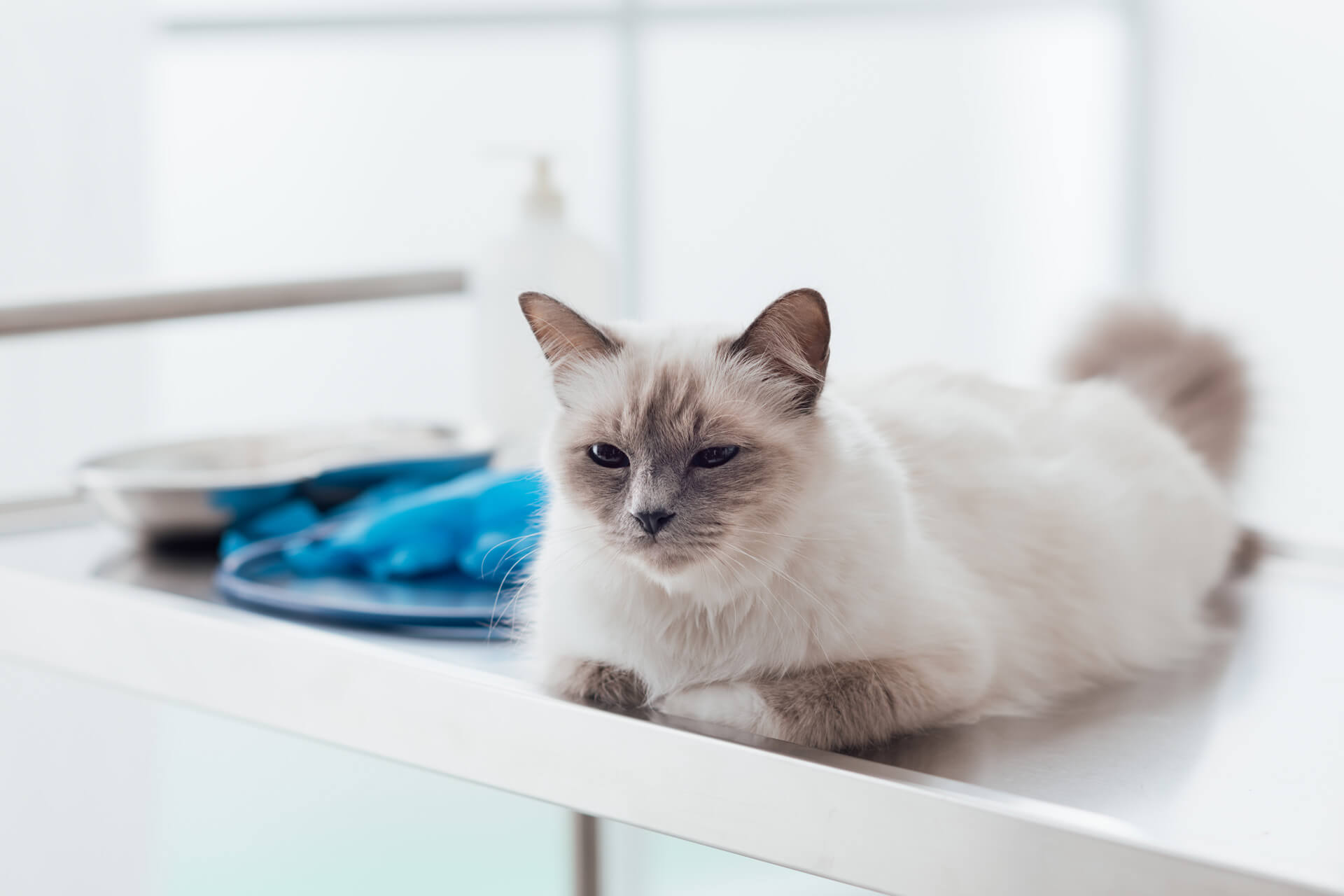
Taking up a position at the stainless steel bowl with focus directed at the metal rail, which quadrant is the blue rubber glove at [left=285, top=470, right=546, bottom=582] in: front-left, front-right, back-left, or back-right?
back-right

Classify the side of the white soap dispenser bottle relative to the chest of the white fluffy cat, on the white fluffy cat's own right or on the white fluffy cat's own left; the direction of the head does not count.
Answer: on the white fluffy cat's own right

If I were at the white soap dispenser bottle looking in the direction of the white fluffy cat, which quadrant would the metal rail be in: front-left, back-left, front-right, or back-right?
back-right

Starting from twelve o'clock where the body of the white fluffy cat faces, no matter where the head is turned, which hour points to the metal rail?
The metal rail is roughly at 3 o'clock from the white fluffy cat.

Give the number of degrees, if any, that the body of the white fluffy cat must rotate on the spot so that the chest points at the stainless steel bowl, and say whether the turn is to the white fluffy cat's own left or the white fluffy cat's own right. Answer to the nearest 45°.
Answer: approximately 90° to the white fluffy cat's own right
